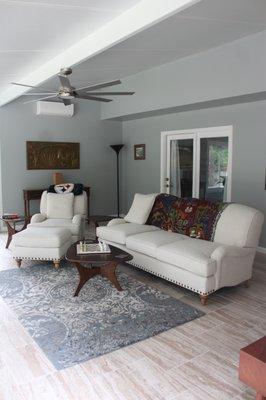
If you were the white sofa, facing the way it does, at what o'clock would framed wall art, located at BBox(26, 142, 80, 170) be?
The framed wall art is roughly at 3 o'clock from the white sofa.

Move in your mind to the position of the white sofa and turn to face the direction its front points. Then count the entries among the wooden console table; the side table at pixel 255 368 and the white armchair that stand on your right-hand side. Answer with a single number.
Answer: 2

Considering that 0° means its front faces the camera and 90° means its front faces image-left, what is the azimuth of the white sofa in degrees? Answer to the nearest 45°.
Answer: approximately 45°

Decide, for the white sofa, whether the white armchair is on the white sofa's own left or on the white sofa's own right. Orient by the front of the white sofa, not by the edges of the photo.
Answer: on the white sofa's own right

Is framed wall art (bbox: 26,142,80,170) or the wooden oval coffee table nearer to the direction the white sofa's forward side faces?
the wooden oval coffee table

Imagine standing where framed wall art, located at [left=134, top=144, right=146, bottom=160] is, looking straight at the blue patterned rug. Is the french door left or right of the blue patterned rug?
left

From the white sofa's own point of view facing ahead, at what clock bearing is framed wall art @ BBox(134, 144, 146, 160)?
The framed wall art is roughly at 4 o'clock from the white sofa.

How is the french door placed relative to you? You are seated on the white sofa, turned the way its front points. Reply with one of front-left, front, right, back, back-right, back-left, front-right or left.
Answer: back-right

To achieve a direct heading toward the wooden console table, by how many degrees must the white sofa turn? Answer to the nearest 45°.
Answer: approximately 90° to its right

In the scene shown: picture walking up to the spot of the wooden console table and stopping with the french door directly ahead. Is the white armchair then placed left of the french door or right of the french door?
right

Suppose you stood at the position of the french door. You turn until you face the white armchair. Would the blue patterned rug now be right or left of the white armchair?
left

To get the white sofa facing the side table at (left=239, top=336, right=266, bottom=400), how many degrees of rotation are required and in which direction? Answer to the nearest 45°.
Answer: approximately 45° to its left
